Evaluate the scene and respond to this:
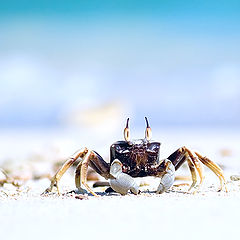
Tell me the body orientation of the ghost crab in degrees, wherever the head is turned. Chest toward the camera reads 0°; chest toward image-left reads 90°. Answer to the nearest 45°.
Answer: approximately 0°
